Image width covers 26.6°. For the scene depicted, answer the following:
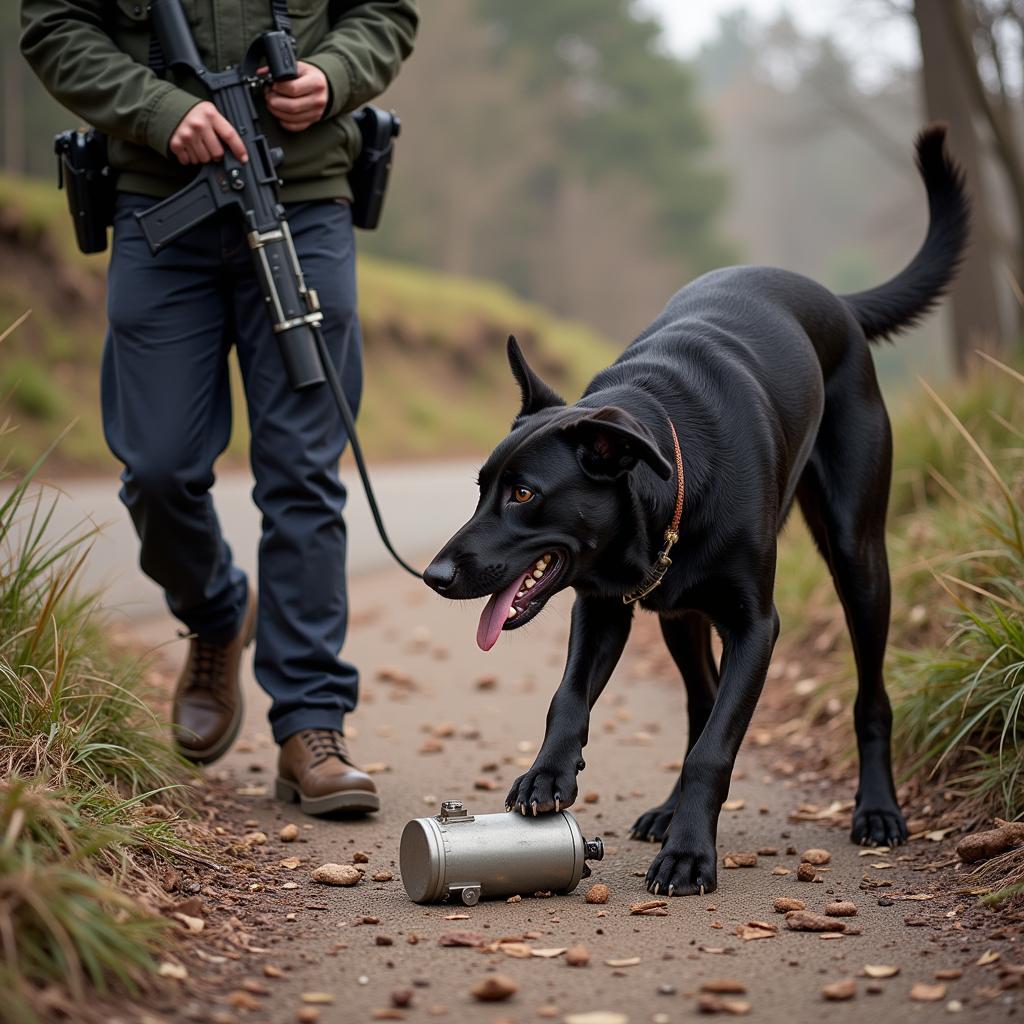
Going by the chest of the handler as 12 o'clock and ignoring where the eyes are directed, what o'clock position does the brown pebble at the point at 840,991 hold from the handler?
The brown pebble is roughly at 11 o'clock from the handler.

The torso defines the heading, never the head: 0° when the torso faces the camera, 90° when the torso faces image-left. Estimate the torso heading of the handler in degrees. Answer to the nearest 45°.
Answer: approximately 0°

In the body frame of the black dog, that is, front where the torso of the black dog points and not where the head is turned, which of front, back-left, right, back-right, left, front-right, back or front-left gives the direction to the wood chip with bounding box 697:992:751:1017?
front-left

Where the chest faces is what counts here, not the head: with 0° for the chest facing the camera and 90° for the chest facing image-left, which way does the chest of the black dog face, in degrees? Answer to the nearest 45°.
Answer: approximately 45°

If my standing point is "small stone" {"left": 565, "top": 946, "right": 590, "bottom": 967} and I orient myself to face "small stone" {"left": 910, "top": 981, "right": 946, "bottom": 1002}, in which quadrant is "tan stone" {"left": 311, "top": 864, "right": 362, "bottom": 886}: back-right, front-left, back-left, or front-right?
back-left

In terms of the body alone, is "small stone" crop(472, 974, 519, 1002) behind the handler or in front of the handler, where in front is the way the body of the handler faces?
in front

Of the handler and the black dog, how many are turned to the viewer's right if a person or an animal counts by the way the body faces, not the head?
0

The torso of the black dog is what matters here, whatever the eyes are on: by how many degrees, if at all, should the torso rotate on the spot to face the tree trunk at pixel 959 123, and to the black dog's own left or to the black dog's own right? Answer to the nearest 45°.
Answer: approximately 135° to the black dog's own right

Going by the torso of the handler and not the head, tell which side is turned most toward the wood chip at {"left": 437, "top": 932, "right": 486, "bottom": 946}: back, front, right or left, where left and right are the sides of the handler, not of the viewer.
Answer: front
